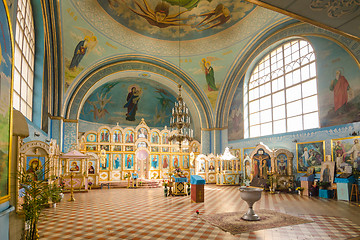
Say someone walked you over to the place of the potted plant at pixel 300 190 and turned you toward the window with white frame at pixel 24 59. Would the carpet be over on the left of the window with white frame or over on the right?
left

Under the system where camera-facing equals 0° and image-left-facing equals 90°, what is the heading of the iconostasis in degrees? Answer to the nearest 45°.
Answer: approximately 0°

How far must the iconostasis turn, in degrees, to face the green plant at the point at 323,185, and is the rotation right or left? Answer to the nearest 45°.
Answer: approximately 45° to its left
